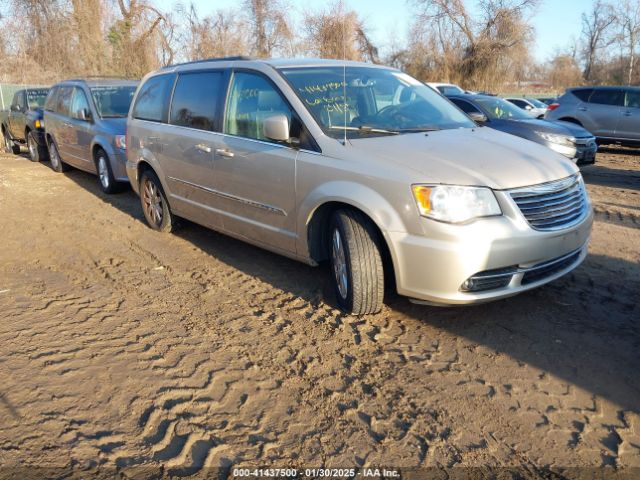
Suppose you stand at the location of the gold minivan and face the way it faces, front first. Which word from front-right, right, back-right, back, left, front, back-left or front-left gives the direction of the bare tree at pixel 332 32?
back-left

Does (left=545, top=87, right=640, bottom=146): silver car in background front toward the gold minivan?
no

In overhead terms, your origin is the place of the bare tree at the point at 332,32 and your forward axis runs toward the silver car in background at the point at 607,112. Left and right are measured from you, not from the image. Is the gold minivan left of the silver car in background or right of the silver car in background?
right

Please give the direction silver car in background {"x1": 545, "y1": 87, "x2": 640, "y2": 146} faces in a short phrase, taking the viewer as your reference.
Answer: facing to the right of the viewer

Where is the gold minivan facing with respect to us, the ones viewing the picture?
facing the viewer and to the right of the viewer

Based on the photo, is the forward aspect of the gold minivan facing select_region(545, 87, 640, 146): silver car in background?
no

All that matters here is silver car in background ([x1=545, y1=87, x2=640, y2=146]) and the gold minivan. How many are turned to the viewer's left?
0

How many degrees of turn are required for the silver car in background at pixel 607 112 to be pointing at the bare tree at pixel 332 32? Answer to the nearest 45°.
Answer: approximately 135° to its left

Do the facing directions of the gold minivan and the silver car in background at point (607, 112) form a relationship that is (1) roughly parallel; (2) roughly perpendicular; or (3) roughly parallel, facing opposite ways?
roughly parallel

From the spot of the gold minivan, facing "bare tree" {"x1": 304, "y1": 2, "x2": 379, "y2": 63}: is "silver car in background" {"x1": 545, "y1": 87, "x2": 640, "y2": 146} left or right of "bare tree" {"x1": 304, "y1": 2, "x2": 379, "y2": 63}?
right
